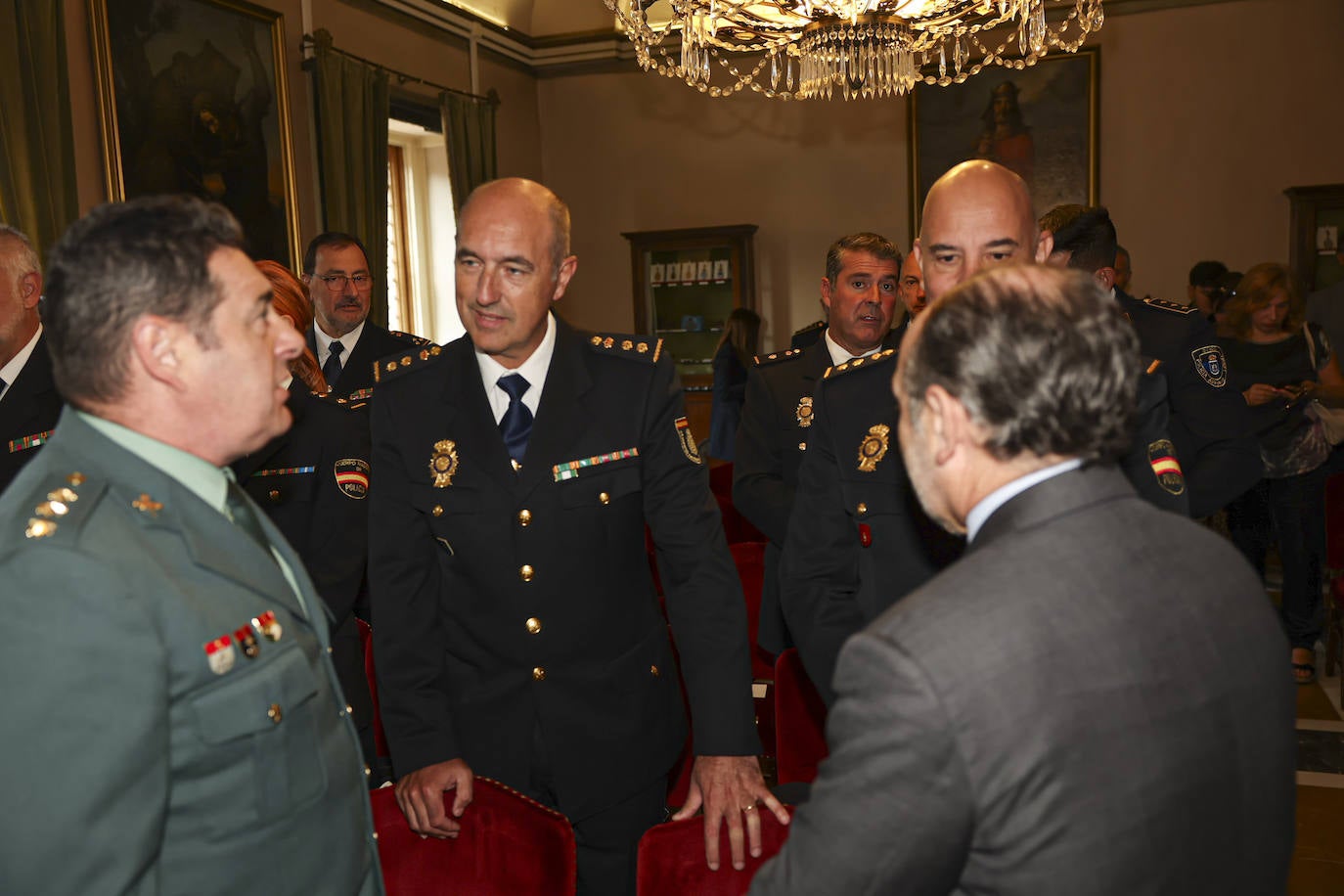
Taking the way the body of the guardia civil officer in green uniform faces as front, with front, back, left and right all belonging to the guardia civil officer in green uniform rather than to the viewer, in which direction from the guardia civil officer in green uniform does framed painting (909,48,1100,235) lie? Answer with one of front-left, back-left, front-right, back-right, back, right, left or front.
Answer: left

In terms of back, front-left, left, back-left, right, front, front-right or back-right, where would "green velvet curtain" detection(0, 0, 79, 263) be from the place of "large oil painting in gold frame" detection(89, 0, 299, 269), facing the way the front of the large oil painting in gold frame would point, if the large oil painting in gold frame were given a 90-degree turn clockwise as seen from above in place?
front

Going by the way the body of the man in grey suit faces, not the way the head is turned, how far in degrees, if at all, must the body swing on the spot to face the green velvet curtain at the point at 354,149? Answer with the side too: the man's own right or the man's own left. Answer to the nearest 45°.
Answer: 0° — they already face it

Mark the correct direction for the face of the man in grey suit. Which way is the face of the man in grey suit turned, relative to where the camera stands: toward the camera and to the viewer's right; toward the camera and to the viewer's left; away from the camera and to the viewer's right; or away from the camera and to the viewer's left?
away from the camera and to the viewer's left

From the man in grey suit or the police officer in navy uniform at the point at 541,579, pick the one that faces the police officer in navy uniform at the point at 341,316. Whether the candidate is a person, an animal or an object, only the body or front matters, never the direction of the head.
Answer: the man in grey suit

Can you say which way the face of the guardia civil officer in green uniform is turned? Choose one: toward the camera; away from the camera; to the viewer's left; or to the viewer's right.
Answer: to the viewer's right

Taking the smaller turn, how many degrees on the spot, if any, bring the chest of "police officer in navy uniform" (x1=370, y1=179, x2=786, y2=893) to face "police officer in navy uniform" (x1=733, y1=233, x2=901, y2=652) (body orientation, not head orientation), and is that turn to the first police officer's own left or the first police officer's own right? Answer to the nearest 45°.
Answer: approximately 135° to the first police officer's own left

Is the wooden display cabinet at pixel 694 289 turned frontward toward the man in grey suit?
yes

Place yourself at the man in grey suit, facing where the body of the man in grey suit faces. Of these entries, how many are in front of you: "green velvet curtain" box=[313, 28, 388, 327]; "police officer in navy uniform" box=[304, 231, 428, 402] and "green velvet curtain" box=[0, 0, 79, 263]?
3

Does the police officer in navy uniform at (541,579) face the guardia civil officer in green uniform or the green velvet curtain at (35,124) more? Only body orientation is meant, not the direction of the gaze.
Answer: the guardia civil officer in green uniform

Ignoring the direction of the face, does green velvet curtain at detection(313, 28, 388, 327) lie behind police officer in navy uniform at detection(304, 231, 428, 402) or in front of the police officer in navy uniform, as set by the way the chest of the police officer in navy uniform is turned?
behind

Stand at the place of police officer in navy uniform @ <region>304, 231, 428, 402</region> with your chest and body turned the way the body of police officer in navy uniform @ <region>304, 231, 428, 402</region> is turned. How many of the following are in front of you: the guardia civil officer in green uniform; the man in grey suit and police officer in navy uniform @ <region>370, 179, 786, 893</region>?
3

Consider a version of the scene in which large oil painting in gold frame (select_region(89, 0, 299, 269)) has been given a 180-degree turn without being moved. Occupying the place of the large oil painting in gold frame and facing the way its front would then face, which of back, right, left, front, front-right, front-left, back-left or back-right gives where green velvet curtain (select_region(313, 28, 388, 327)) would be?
right

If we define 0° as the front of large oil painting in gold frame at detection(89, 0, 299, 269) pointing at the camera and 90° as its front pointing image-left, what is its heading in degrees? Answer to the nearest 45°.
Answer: approximately 315°
